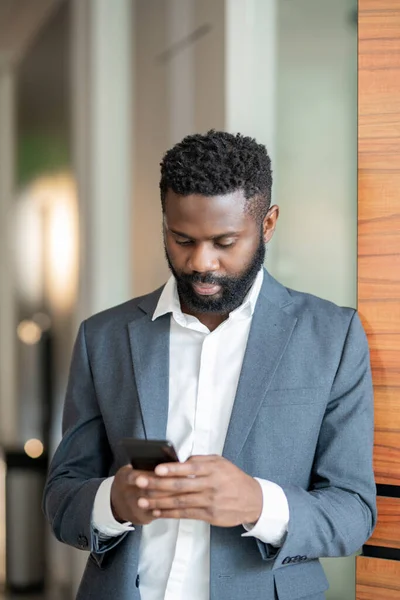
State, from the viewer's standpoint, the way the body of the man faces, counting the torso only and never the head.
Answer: toward the camera

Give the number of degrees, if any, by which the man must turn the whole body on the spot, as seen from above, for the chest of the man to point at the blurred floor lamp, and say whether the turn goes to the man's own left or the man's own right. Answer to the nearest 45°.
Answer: approximately 180°

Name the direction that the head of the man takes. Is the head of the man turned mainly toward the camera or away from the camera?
toward the camera
